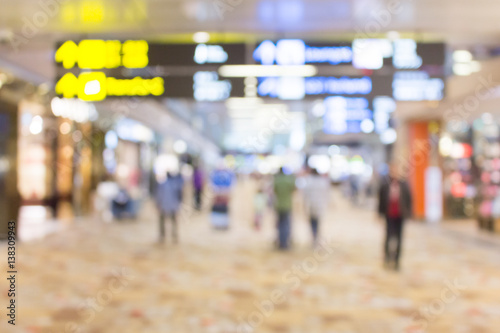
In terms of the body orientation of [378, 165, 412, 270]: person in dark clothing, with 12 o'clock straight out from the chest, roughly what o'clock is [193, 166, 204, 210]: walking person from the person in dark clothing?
The walking person is roughly at 5 o'clock from the person in dark clothing.

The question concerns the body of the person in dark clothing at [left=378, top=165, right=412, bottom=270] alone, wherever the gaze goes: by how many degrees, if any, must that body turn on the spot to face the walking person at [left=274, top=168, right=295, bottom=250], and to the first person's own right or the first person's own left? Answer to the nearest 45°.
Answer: approximately 135° to the first person's own right

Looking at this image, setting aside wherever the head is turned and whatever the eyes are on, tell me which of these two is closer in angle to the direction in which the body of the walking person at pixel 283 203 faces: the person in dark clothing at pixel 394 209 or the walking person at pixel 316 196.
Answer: the walking person

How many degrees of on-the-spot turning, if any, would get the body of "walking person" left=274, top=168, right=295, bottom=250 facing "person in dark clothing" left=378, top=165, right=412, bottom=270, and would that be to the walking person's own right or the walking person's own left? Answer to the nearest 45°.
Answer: approximately 135° to the walking person's own right

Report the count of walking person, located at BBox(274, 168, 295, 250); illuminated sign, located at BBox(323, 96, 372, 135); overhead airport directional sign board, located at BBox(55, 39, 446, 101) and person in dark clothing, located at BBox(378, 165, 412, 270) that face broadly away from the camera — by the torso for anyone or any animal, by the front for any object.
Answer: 1

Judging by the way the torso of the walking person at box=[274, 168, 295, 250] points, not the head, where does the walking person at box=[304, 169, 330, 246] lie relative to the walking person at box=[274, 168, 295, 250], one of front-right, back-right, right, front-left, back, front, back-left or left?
right

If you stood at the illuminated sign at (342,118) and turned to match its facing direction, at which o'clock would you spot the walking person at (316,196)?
The walking person is roughly at 12 o'clock from the illuminated sign.

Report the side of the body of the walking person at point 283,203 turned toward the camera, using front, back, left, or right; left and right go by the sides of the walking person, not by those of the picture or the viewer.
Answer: back

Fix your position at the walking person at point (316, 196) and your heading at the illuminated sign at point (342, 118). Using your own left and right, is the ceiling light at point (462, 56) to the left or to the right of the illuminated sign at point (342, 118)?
right

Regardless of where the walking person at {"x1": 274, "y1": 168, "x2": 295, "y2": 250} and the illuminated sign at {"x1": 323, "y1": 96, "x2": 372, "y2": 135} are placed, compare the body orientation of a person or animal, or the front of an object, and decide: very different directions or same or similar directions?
very different directions

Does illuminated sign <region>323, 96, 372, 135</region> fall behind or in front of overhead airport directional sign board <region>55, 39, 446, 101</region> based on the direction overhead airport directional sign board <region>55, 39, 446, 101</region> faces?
behind

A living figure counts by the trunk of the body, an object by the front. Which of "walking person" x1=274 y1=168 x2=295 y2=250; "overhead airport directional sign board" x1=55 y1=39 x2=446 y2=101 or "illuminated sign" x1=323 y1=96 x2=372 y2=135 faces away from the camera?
the walking person
